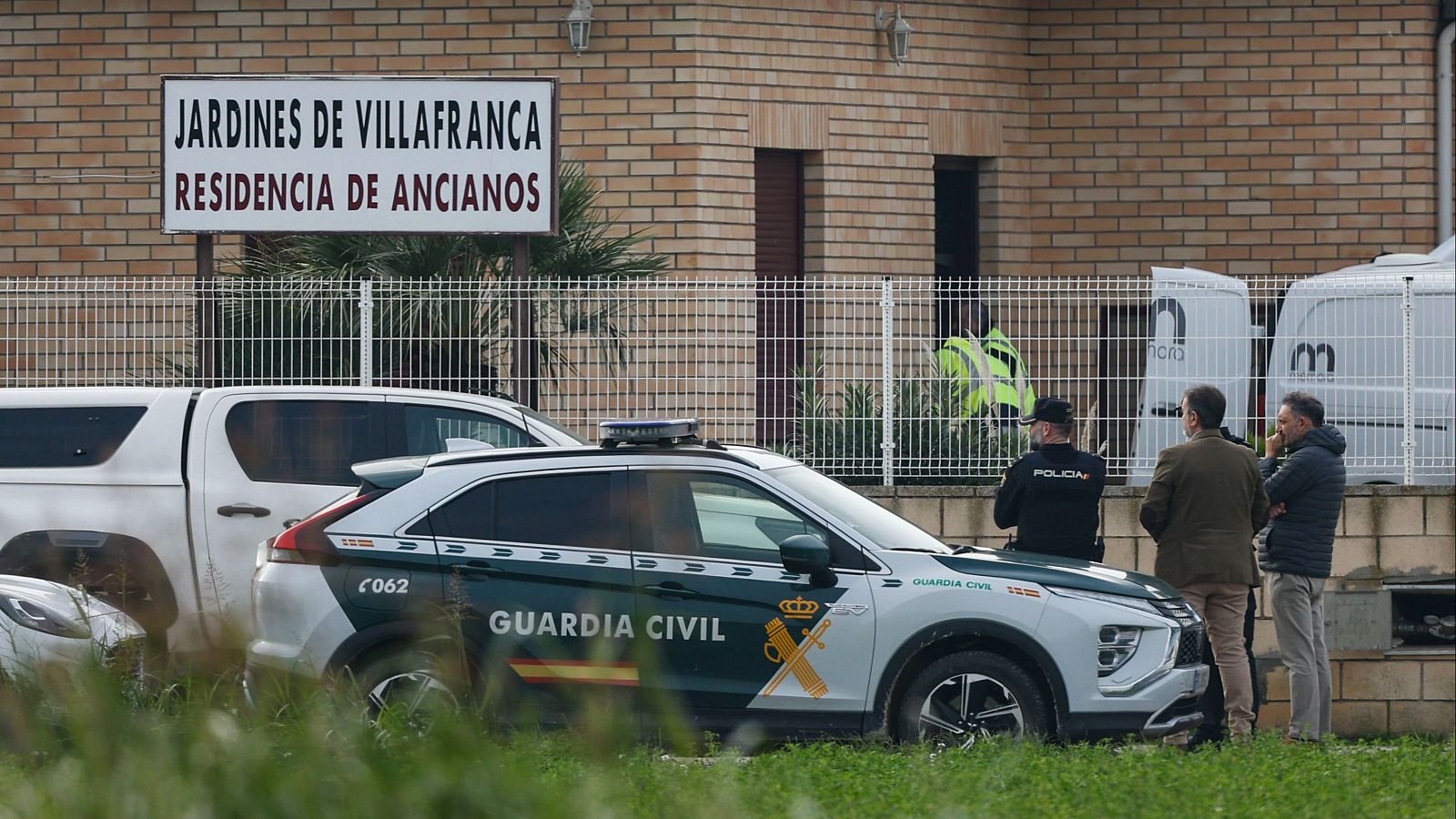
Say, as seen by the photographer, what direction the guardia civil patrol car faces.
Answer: facing to the right of the viewer

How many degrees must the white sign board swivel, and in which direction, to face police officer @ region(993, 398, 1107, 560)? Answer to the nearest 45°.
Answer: approximately 45° to its left

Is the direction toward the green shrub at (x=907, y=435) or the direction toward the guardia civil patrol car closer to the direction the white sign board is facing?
the guardia civil patrol car

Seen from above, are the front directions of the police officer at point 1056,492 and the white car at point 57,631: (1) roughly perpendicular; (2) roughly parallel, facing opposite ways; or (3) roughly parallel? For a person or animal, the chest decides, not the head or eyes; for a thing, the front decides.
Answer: roughly perpendicular

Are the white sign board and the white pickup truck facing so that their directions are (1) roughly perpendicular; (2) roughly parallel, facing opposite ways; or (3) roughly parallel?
roughly perpendicular

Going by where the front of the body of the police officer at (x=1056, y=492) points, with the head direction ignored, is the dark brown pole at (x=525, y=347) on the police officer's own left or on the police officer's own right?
on the police officer's own left

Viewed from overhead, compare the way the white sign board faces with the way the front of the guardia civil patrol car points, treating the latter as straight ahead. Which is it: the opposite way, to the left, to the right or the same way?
to the right

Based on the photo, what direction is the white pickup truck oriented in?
to the viewer's right

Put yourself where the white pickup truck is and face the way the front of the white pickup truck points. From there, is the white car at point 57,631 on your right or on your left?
on your right

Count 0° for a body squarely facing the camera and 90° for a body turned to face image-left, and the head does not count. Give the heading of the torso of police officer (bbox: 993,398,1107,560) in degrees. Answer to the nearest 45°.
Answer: approximately 180°
